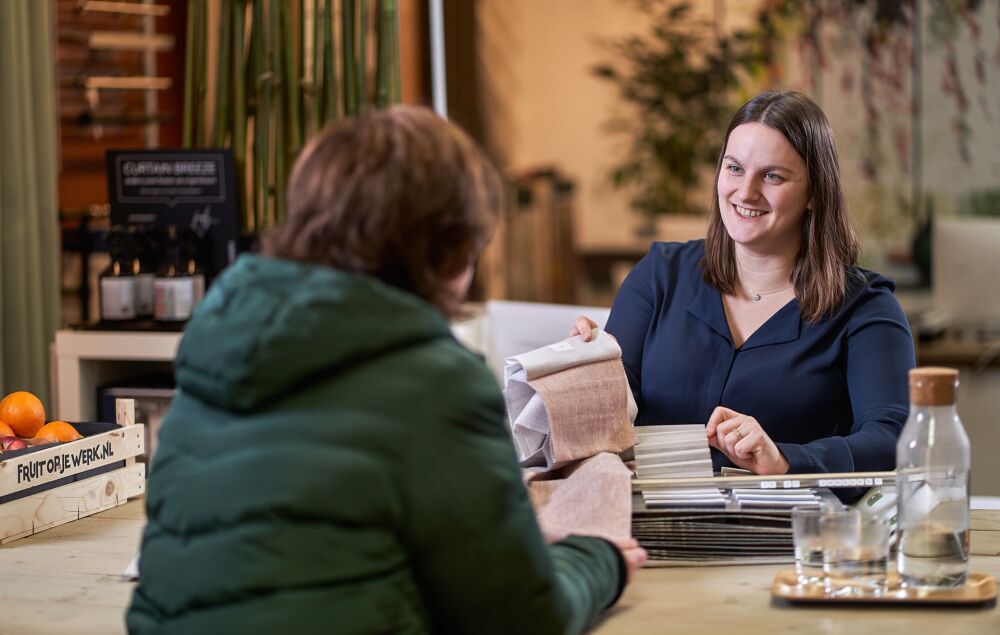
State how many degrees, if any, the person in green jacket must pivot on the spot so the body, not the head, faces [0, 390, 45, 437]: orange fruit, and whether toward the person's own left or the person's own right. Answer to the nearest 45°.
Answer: approximately 90° to the person's own left

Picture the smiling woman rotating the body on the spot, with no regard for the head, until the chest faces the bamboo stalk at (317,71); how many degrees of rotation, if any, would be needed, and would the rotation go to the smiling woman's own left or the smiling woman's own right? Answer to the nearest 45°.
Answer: approximately 90° to the smiling woman's own right

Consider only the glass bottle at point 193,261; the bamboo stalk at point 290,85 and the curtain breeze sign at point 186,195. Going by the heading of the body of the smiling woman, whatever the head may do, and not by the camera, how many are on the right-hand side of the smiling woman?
3

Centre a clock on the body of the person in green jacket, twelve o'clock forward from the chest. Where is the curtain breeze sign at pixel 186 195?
The curtain breeze sign is roughly at 10 o'clock from the person in green jacket.

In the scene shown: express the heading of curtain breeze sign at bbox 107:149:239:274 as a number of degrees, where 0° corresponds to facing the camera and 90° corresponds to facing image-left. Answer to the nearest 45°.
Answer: approximately 0°

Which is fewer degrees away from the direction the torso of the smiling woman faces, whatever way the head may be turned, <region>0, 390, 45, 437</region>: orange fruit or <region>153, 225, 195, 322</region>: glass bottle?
the orange fruit

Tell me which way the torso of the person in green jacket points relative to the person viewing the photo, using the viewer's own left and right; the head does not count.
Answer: facing away from the viewer and to the right of the viewer

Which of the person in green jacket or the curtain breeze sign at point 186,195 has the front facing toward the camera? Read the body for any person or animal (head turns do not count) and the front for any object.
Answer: the curtain breeze sign

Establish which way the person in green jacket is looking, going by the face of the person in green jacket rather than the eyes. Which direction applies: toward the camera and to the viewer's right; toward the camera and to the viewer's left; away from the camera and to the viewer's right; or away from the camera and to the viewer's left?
away from the camera and to the viewer's right

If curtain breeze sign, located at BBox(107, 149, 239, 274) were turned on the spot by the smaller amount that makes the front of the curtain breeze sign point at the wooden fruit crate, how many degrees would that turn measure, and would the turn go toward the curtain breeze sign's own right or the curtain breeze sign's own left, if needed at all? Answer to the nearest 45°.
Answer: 0° — it already faces it

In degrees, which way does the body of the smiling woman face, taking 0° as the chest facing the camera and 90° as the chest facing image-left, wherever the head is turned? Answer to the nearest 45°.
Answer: approximately 45°

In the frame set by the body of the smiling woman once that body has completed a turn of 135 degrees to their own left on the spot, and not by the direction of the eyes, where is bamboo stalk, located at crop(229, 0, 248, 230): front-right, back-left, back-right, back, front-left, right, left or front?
back-left

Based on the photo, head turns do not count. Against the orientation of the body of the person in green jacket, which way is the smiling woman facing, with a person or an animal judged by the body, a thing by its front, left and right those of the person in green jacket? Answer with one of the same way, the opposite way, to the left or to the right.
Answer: the opposite way
